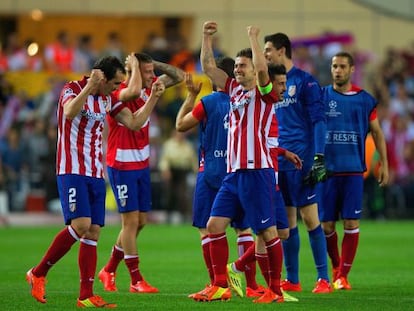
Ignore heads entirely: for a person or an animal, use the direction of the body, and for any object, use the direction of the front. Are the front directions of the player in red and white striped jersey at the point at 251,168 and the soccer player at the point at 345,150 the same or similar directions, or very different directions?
same or similar directions

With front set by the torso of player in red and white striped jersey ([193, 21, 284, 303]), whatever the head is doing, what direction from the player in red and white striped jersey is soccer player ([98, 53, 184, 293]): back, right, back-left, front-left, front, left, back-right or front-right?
right

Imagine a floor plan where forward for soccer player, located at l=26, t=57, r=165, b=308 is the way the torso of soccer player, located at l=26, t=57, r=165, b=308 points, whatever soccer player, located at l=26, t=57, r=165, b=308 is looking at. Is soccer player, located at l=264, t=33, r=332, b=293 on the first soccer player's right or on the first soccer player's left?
on the first soccer player's left

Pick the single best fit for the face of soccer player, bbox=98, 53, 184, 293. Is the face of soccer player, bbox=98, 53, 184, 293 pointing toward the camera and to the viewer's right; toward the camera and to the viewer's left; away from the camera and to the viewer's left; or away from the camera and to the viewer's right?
toward the camera and to the viewer's right

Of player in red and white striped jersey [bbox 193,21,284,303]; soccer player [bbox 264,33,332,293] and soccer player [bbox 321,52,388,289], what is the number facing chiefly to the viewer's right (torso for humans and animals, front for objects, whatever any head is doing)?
0

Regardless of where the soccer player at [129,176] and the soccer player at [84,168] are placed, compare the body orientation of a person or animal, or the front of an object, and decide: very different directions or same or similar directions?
same or similar directions

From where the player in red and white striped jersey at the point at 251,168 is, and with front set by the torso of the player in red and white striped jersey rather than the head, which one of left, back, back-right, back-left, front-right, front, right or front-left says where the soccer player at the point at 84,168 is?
front-right

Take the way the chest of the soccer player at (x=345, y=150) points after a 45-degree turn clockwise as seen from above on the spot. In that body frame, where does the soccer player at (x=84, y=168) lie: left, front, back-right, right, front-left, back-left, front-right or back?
front-left

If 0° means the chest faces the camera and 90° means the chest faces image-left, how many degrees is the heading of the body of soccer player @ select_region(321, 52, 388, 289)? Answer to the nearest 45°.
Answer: approximately 45°

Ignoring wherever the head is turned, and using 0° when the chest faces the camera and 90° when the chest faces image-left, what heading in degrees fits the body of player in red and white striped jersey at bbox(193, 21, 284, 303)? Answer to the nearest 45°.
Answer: approximately 45°
